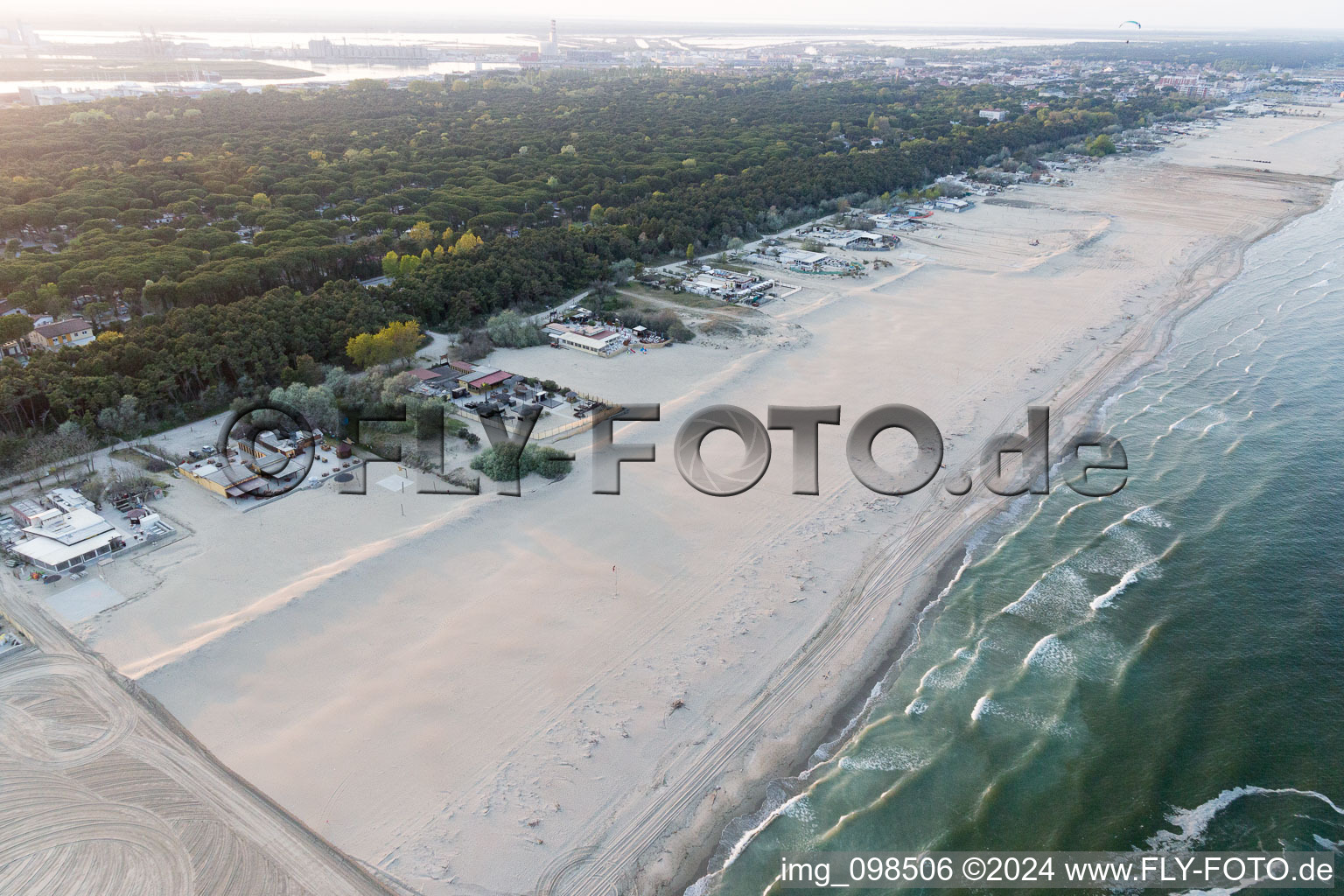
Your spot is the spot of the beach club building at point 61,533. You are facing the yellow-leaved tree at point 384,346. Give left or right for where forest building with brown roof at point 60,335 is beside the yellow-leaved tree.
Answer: left

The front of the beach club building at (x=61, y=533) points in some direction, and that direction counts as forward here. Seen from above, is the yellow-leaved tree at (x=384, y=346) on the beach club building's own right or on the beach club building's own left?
on the beach club building's own left

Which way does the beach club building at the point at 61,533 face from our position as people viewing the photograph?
facing the viewer and to the right of the viewer

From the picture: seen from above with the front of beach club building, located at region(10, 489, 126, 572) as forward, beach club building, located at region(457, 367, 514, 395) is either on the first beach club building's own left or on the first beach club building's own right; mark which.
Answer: on the first beach club building's own left

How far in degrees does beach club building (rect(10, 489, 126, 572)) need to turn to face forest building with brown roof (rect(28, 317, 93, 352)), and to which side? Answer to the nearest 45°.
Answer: approximately 135° to its left
